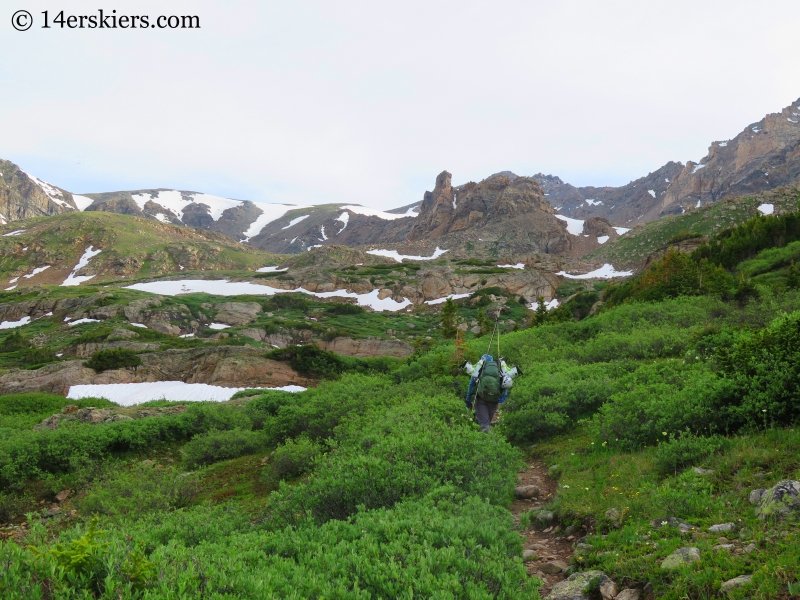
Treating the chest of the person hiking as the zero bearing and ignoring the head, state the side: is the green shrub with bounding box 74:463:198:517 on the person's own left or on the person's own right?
on the person's own left

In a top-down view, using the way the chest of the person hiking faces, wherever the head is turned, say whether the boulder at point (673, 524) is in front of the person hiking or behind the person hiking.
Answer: behind

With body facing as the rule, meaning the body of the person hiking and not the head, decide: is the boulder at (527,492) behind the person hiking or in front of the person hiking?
behind

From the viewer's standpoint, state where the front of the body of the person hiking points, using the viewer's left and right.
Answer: facing away from the viewer

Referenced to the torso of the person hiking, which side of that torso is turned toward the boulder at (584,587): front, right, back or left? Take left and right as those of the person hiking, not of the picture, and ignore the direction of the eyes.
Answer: back

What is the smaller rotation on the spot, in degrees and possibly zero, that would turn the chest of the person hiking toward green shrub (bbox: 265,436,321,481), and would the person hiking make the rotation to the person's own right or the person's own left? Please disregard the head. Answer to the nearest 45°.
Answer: approximately 90° to the person's own left

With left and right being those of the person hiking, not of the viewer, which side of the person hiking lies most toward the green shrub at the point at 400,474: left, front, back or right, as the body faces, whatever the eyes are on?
back

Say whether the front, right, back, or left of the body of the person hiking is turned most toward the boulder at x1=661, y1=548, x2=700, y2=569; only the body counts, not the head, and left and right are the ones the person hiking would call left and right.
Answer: back

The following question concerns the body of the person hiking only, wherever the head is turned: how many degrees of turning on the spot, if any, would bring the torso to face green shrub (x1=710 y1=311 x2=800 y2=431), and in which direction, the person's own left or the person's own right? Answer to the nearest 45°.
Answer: approximately 135° to the person's own right

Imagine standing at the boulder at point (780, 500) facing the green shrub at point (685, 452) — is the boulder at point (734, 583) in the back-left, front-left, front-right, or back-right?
back-left

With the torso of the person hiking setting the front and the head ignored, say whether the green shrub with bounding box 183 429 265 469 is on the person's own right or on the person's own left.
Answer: on the person's own left
